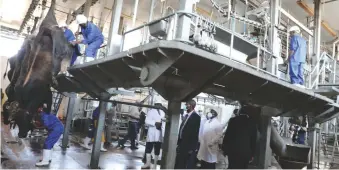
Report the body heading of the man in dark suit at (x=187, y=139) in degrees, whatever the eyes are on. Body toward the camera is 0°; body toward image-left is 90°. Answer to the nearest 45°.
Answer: approximately 45°

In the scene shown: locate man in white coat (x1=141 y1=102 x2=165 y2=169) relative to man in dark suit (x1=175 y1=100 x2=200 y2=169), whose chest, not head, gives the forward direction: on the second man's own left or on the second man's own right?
on the second man's own right

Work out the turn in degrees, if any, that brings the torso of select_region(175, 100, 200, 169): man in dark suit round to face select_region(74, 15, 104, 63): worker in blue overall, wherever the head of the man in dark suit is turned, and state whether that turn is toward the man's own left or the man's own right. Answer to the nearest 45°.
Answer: approximately 45° to the man's own right

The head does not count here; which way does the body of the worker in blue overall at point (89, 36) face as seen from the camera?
to the viewer's left

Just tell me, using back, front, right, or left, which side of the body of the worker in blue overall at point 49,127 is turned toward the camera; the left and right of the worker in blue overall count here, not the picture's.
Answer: left

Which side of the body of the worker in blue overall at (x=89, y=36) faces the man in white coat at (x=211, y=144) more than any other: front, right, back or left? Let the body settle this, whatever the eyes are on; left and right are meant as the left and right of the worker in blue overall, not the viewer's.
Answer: back

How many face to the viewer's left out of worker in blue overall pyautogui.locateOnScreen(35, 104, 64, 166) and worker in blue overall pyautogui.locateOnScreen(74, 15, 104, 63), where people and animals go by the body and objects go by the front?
2

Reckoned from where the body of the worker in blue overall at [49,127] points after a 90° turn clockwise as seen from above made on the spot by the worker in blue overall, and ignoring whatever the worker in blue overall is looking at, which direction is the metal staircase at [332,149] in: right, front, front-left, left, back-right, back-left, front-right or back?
right

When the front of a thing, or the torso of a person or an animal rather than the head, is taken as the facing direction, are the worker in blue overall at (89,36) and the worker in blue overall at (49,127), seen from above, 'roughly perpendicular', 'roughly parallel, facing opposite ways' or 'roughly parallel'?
roughly parallel

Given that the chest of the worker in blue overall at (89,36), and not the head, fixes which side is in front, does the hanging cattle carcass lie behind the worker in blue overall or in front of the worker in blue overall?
in front
